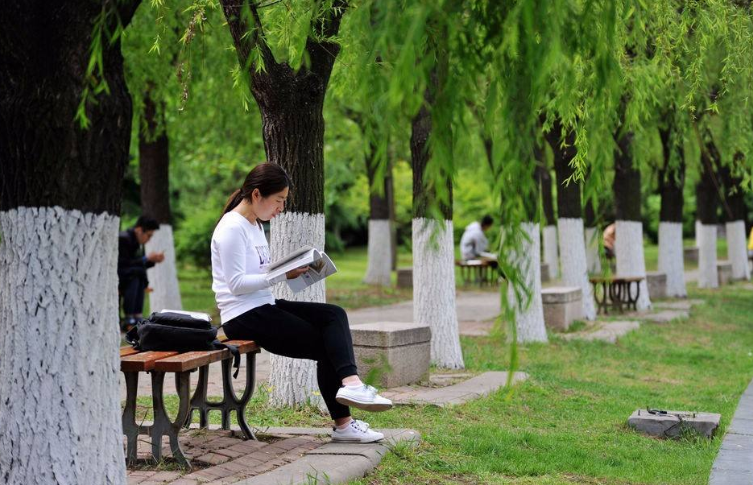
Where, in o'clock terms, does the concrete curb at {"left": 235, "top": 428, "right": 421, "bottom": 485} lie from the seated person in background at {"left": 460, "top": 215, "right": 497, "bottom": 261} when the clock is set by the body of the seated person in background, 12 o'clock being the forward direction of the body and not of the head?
The concrete curb is roughly at 3 o'clock from the seated person in background.

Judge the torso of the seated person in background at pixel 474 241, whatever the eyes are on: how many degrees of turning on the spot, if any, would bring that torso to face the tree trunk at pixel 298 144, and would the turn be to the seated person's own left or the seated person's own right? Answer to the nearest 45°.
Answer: approximately 90° to the seated person's own right

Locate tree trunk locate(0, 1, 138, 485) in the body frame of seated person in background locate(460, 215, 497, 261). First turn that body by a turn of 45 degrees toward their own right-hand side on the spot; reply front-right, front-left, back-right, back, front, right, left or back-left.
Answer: front-right

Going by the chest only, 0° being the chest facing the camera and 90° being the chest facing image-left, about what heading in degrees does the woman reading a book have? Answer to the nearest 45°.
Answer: approximately 270°

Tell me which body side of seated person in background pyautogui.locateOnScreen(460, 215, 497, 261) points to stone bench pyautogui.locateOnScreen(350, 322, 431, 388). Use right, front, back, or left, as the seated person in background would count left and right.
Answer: right

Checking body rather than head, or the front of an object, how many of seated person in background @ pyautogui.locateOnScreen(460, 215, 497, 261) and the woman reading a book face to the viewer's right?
2

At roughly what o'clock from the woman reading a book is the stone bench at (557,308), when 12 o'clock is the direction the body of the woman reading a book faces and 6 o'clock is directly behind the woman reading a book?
The stone bench is roughly at 10 o'clock from the woman reading a book.

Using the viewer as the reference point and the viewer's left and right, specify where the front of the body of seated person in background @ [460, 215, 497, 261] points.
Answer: facing to the right of the viewer

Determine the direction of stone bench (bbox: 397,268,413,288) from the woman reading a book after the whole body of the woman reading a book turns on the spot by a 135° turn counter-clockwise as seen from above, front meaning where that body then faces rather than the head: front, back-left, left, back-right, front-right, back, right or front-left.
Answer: front-right
